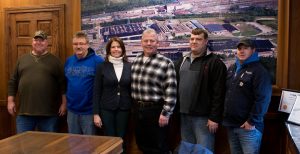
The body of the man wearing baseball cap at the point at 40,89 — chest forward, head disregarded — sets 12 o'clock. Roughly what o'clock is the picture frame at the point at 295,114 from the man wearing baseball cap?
The picture frame is roughly at 10 o'clock from the man wearing baseball cap.

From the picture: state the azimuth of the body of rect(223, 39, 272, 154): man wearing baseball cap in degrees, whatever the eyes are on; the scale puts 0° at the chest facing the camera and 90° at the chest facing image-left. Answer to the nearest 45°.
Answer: approximately 45°

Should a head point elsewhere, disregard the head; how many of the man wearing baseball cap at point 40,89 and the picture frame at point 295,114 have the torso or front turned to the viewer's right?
0

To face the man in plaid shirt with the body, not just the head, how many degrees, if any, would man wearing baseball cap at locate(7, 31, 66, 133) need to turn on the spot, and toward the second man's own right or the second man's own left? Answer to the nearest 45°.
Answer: approximately 45° to the second man's own left

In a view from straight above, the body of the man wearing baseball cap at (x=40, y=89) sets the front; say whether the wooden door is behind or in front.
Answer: behind

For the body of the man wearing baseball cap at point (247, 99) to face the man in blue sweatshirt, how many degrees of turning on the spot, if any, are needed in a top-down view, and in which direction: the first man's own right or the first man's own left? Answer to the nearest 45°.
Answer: approximately 45° to the first man's own right

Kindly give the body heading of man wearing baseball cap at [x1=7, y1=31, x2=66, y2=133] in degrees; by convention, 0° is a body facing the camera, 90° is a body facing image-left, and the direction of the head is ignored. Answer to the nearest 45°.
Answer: approximately 0°

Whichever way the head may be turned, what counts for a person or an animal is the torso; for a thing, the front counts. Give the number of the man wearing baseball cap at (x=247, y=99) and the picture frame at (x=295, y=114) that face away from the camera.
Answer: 0

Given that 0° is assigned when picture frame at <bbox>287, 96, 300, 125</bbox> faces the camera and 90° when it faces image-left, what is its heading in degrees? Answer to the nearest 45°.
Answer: approximately 45°
